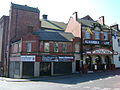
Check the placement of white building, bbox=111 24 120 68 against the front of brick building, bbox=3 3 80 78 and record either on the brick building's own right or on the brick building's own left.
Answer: on the brick building's own left

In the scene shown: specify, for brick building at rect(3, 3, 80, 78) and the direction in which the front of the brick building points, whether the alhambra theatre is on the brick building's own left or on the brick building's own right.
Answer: on the brick building's own left

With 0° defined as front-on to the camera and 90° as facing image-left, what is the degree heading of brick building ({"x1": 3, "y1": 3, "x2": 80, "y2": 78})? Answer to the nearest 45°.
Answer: approximately 0°

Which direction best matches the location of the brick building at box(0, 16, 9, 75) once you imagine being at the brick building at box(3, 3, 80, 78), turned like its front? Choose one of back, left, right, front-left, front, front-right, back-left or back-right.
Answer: back-right
